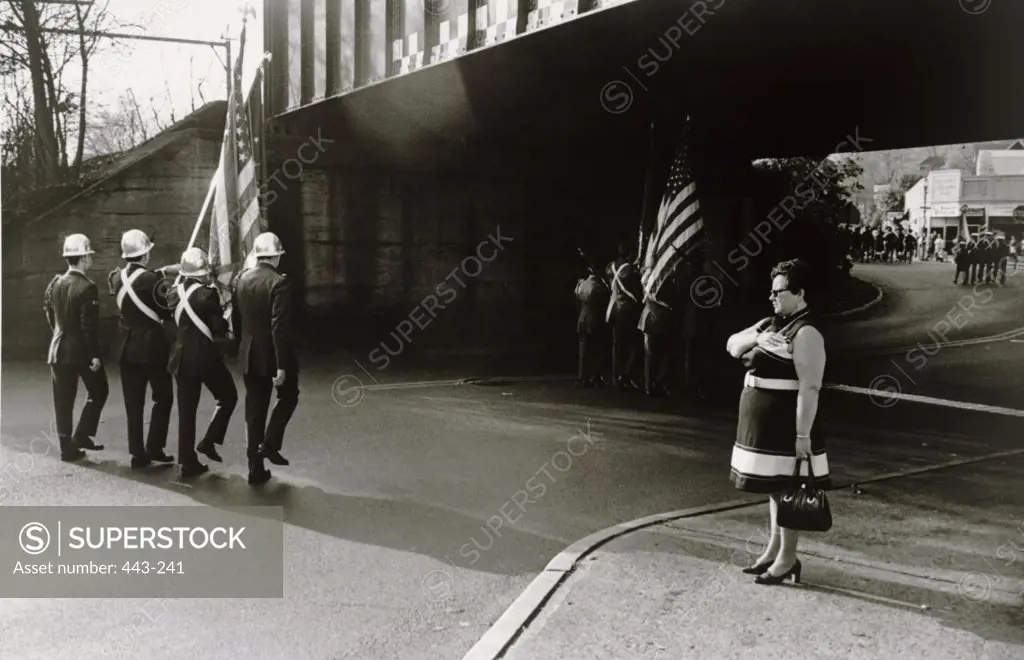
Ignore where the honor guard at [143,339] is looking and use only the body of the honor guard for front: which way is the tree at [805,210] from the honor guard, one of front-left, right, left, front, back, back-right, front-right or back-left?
front-right

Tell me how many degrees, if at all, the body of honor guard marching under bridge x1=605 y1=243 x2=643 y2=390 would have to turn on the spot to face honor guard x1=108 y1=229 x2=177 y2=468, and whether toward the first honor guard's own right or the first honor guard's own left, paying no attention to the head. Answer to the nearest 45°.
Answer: approximately 180°

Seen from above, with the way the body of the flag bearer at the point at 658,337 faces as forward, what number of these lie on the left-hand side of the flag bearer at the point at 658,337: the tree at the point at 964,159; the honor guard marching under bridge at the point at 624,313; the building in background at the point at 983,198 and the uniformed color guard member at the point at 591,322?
2

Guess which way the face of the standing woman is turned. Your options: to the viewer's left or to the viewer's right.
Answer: to the viewer's left

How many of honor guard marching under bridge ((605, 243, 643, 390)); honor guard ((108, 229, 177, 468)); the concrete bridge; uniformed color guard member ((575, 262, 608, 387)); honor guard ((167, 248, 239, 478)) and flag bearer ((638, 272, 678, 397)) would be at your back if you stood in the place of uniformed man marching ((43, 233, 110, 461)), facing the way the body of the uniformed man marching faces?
0

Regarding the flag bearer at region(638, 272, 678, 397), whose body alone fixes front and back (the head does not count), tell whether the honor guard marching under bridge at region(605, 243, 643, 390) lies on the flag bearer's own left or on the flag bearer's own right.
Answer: on the flag bearer's own left

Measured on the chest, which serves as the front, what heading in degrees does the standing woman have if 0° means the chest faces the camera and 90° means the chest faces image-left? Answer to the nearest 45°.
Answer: approximately 45°

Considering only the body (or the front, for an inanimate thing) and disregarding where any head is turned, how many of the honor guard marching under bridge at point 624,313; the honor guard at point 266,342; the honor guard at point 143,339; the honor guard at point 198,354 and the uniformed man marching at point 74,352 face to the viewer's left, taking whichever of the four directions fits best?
0

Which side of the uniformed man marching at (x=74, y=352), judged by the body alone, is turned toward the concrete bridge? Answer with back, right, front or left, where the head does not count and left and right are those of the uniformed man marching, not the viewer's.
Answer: front

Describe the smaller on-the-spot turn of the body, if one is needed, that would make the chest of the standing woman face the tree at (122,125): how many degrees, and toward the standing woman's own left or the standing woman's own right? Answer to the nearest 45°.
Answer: approximately 45° to the standing woman's own right

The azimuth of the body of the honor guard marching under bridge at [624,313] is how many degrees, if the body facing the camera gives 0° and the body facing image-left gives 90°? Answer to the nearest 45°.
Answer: approximately 225°

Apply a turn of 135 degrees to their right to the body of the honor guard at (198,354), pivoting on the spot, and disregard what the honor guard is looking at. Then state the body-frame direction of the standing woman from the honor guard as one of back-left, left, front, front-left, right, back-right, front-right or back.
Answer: front-left

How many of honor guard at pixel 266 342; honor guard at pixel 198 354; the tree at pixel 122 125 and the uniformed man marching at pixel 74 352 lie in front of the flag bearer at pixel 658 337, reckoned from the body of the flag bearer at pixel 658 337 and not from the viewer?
0

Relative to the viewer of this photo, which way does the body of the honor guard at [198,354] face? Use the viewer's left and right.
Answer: facing away from the viewer and to the right of the viewer
